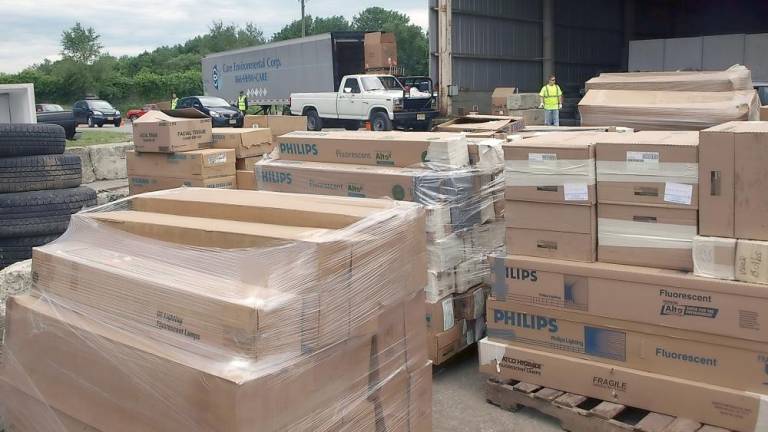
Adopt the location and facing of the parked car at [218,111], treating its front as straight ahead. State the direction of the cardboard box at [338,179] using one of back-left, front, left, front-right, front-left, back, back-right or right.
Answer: front-right

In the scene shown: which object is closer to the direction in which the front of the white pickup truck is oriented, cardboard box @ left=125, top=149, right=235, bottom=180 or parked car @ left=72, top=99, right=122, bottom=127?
the cardboard box

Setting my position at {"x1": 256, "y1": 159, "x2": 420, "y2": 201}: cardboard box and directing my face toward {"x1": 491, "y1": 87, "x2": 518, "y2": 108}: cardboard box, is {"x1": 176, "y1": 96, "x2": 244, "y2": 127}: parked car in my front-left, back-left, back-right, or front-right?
front-left

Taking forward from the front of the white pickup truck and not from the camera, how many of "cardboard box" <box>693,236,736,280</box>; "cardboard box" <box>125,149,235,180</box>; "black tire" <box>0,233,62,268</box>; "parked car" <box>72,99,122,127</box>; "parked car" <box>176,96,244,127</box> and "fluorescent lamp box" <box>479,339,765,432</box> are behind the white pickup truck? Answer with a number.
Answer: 2

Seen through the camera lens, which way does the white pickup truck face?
facing the viewer and to the right of the viewer

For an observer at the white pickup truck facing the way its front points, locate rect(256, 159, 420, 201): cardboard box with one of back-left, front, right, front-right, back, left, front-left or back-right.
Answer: front-right

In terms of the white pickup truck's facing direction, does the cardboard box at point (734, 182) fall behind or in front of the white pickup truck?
in front

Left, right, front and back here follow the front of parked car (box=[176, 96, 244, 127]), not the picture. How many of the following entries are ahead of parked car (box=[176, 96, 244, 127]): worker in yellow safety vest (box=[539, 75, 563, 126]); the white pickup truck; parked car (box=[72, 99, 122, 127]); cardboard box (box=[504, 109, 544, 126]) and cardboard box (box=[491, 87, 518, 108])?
4

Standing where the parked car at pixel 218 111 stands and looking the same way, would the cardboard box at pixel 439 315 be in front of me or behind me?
in front

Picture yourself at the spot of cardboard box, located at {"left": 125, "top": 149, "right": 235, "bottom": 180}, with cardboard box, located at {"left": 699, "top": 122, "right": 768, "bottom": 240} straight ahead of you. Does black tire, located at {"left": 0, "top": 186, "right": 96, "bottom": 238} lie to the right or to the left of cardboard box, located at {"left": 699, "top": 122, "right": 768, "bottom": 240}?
right

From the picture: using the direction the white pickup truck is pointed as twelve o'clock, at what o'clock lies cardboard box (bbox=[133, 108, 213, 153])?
The cardboard box is roughly at 2 o'clock from the white pickup truck.
